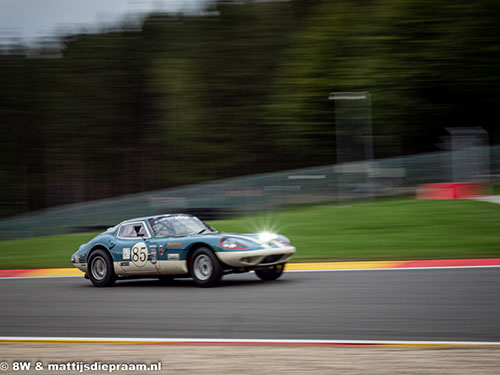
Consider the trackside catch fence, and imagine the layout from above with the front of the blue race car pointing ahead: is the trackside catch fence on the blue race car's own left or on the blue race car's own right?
on the blue race car's own left

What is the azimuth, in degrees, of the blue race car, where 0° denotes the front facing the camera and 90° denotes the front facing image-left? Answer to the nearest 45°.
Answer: approximately 315°
